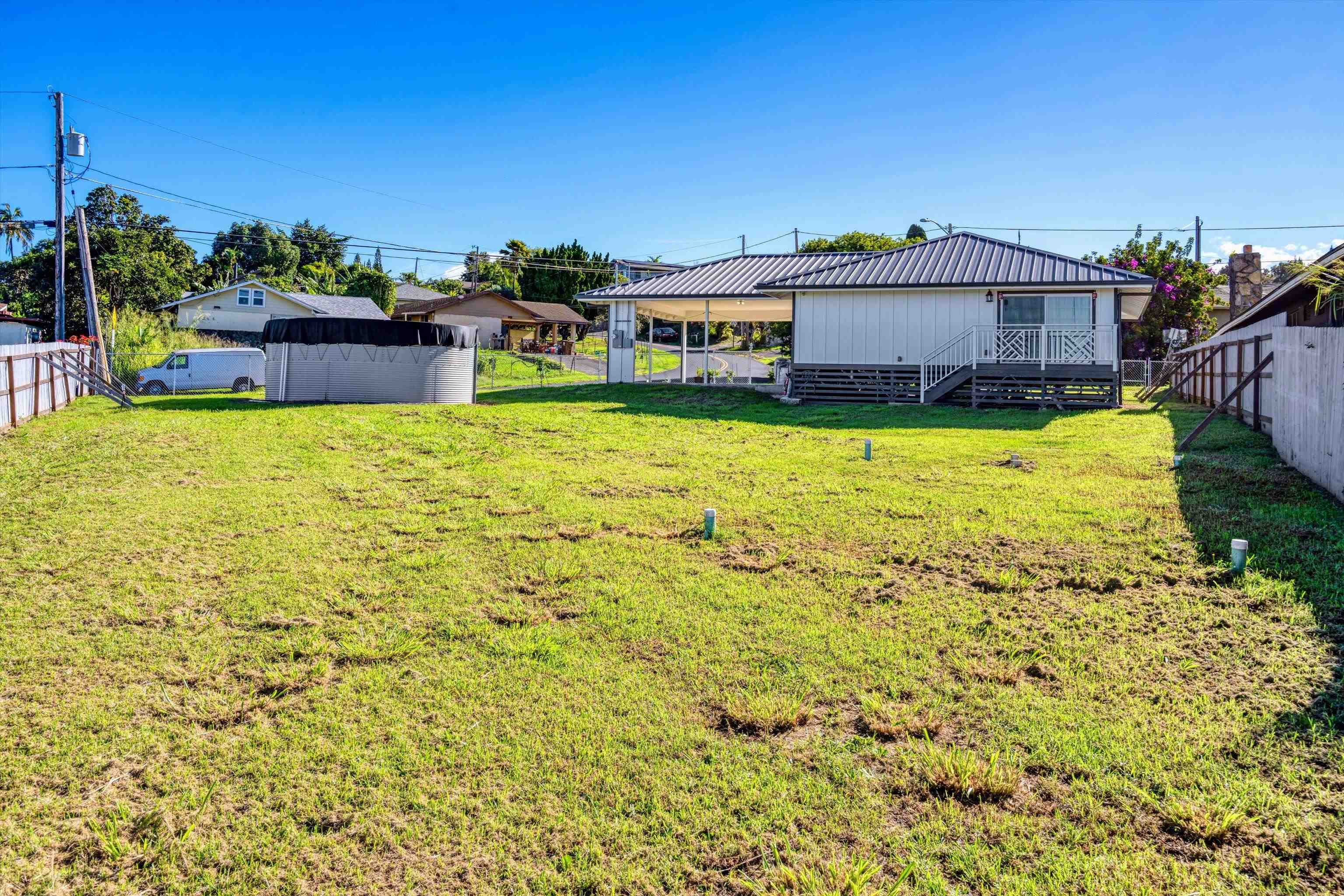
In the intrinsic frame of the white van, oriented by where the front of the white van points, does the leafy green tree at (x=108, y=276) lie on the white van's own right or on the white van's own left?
on the white van's own right

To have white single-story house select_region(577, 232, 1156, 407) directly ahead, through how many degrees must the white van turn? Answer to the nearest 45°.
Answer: approximately 135° to its left

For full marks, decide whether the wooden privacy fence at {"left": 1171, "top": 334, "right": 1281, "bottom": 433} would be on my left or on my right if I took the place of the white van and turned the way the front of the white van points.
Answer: on my left

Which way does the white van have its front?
to the viewer's left

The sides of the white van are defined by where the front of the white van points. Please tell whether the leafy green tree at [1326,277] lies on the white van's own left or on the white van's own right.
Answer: on the white van's own left

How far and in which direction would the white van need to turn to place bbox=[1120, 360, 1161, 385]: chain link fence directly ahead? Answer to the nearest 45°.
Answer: approximately 180°
